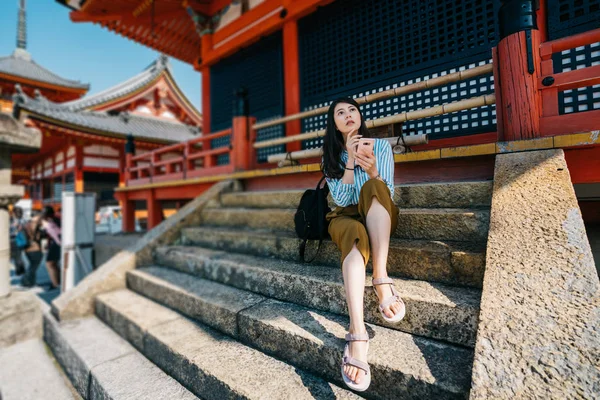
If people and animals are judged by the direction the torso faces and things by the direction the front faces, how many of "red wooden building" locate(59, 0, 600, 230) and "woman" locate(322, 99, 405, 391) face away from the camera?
0

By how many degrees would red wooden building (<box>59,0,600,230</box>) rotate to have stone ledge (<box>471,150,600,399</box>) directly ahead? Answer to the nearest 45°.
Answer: approximately 45° to its left

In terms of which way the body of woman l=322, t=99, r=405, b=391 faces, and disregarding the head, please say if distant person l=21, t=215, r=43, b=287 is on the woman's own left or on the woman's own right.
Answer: on the woman's own right

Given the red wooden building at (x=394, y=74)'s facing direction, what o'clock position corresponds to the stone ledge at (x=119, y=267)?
The stone ledge is roughly at 1 o'clock from the red wooden building.

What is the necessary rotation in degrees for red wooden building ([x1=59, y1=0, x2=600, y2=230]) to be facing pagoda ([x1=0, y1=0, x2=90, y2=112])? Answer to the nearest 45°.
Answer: approximately 90° to its right

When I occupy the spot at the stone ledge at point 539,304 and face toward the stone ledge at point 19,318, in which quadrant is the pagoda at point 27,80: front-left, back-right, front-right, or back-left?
front-right

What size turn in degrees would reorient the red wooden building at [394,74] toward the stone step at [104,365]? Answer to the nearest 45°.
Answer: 0° — it already faces it

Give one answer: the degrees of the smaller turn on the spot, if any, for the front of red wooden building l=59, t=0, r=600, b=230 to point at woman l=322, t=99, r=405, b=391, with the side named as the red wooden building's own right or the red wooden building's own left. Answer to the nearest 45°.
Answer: approximately 45° to the red wooden building's own left

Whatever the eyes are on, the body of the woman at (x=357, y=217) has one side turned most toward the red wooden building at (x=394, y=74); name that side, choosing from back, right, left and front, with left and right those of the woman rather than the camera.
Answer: back

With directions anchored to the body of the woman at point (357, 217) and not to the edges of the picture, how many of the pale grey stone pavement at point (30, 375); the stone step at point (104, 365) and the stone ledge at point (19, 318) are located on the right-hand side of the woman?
3

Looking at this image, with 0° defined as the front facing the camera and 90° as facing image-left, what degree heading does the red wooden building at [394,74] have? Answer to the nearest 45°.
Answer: approximately 45°

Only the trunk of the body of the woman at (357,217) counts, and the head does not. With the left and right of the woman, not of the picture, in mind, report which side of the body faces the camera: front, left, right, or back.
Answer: front
